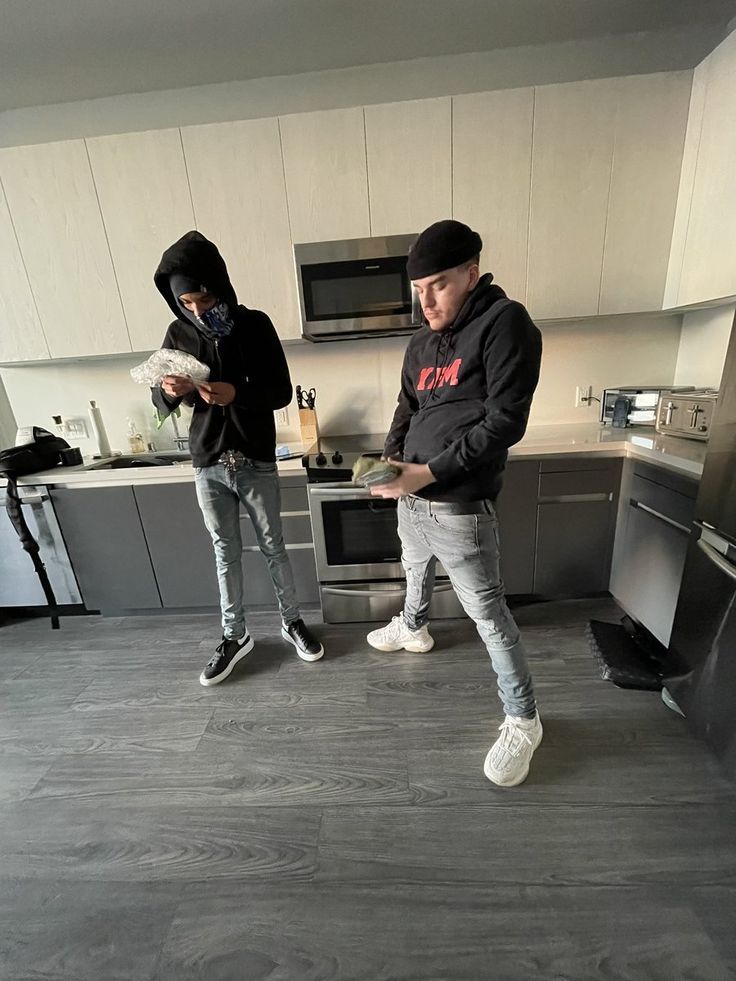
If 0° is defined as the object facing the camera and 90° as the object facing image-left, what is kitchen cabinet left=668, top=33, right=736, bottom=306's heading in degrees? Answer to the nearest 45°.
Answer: approximately 90°

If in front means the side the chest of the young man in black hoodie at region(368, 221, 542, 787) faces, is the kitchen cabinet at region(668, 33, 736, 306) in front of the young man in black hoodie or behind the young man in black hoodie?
behind

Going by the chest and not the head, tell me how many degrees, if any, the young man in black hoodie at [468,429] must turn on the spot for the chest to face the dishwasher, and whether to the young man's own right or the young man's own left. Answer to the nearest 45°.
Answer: approximately 45° to the young man's own right

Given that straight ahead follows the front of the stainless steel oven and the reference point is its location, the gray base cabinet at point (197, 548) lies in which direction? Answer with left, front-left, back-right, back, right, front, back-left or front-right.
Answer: right

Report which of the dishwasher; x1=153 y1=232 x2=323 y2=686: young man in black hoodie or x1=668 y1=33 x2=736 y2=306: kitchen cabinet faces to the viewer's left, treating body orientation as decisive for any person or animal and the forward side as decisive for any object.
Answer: the kitchen cabinet

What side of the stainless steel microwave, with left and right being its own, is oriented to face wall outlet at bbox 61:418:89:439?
right

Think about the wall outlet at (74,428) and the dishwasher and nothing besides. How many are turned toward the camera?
2

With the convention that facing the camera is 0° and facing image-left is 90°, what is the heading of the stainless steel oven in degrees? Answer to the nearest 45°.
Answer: approximately 0°

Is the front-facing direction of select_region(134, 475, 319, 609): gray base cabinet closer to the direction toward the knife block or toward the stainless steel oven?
the stainless steel oven

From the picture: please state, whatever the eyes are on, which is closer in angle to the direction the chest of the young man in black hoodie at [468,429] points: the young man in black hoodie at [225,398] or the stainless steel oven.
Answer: the young man in black hoodie

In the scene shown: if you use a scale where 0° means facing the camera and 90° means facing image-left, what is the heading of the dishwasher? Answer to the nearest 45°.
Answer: approximately 0°

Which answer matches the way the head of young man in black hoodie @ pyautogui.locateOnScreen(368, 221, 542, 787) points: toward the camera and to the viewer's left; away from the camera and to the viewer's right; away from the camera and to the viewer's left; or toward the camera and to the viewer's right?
toward the camera and to the viewer's left
